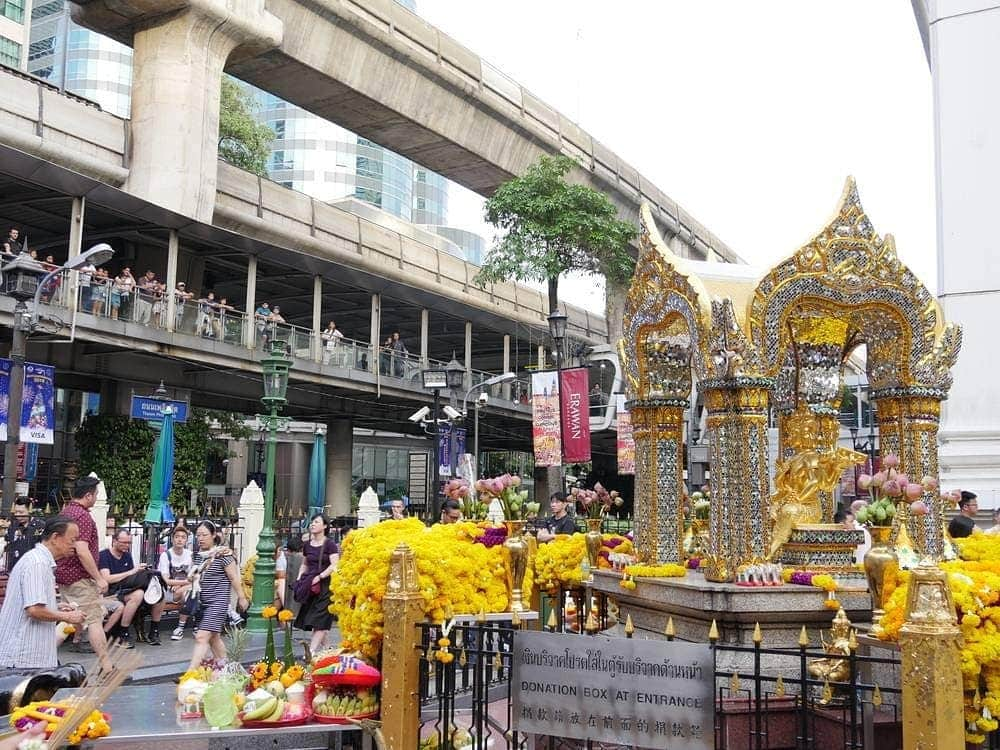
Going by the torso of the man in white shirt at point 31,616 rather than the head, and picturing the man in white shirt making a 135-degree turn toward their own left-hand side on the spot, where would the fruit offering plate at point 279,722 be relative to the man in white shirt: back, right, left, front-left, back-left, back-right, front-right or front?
back

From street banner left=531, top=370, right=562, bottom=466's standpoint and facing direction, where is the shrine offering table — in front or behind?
in front

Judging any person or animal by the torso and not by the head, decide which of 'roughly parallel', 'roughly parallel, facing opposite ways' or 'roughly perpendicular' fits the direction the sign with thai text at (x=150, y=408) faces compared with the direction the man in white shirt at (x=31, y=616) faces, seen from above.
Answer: roughly perpendicular

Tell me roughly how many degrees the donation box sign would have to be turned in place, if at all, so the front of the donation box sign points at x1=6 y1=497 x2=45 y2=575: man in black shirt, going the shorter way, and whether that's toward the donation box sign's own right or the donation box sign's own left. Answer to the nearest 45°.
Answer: approximately 135° to the donation box sign's own right

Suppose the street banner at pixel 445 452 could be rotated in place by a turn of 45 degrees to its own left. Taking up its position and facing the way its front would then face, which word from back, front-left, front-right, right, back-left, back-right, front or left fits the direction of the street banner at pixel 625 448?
front

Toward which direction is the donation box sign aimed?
toward the camera

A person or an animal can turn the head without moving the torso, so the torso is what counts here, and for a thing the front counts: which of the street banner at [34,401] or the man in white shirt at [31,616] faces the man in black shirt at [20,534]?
the street banner

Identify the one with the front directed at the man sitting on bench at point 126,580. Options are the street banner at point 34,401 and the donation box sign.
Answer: the street banner

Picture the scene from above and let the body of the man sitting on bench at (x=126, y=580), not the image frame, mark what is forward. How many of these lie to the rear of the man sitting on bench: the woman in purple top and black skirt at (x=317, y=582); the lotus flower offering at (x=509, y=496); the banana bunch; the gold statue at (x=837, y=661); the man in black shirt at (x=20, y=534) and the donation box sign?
1

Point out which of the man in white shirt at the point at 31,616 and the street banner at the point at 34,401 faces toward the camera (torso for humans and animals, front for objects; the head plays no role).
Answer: the street banner

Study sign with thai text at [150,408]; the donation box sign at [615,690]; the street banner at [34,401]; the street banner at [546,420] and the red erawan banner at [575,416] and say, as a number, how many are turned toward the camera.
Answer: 5

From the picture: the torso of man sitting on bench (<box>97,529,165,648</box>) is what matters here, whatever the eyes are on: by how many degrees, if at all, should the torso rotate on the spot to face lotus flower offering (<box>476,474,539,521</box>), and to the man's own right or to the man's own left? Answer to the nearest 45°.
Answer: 0° — they already face it

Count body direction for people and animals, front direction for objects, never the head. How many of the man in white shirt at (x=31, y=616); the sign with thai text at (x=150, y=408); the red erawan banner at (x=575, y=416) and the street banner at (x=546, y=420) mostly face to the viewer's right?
1

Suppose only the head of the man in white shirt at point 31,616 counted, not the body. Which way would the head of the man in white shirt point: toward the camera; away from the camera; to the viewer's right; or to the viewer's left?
to the viewer's right

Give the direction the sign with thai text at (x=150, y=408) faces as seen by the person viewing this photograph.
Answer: facing the viewer

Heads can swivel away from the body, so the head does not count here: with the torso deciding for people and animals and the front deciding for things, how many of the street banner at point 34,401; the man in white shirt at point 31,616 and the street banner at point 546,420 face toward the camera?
2

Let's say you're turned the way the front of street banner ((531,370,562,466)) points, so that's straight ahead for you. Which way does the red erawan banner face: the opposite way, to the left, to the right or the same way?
the same way

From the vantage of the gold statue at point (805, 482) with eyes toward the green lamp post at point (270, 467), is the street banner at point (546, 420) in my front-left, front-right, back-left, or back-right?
front-right

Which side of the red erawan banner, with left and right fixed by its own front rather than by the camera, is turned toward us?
front
